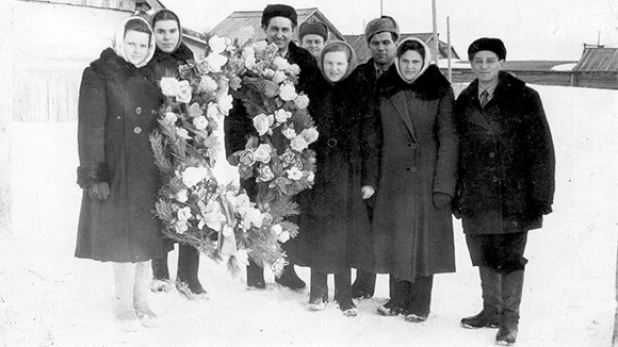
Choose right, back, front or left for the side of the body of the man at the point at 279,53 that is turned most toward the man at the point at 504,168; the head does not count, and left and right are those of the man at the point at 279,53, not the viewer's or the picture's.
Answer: left

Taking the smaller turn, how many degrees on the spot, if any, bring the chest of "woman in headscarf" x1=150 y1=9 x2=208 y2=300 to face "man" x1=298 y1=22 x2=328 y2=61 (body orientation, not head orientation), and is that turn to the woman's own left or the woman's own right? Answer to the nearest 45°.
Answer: approximately 90° to the woman's own left

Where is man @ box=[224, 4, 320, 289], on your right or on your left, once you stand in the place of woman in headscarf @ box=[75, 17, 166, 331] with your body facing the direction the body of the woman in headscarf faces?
on your left

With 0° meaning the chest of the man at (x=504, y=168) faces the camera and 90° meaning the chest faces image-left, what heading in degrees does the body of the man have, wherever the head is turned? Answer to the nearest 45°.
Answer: approximately 45°

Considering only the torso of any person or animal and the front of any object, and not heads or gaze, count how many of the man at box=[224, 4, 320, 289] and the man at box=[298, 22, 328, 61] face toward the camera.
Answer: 2

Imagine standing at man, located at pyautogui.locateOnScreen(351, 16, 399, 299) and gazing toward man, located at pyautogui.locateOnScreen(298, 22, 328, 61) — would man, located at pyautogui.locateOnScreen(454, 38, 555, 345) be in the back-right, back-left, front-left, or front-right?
back-right
